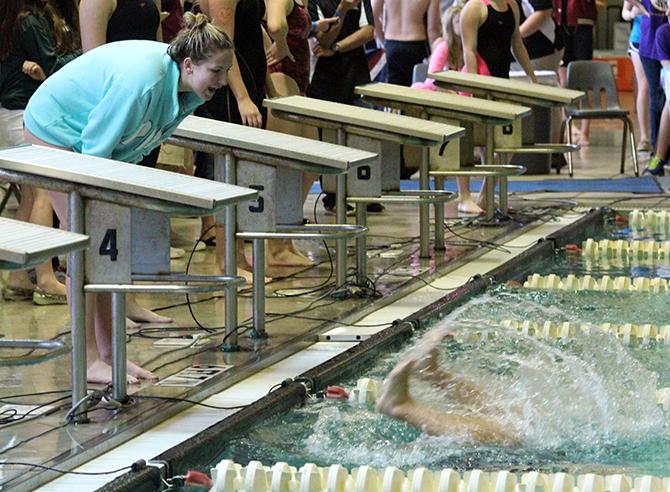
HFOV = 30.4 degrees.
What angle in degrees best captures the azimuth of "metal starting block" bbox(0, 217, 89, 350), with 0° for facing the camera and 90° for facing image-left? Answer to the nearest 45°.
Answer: approximately 315°

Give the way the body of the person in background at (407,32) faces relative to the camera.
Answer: away from the camera

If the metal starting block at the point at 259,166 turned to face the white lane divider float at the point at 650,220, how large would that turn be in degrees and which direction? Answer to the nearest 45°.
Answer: approximately 90° to its left

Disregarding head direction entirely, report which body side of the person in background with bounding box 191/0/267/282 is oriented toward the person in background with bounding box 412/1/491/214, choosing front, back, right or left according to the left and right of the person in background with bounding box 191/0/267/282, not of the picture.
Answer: left

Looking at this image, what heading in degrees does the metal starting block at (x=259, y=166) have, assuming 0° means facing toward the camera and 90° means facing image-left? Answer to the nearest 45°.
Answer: approximately 315°

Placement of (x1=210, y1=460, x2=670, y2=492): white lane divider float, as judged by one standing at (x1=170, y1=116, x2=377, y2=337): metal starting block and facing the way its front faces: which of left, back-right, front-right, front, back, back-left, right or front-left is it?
front-right

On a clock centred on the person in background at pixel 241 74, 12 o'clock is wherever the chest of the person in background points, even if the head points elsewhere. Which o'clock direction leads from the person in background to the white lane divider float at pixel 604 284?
The white lane divider float is roughly at 11 o'clock from the person in background.

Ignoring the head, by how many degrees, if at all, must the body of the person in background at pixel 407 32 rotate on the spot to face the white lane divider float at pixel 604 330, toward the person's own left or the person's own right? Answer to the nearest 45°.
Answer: approximately 180°

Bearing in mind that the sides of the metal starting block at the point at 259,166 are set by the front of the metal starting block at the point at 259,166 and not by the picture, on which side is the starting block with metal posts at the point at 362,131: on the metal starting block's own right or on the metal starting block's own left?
on the metal starting block's own left

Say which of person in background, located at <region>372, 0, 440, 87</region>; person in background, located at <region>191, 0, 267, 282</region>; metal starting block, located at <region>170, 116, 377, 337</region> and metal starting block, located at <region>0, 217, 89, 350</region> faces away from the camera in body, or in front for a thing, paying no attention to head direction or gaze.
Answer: person in background, located at <region>372, 0, 440, 87</region>

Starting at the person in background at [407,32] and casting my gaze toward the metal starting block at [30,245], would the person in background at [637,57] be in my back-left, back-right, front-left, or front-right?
back-left

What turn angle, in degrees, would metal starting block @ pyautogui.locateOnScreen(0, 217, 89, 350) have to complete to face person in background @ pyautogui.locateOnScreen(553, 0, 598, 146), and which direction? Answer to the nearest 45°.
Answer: approximately 90° to its left
